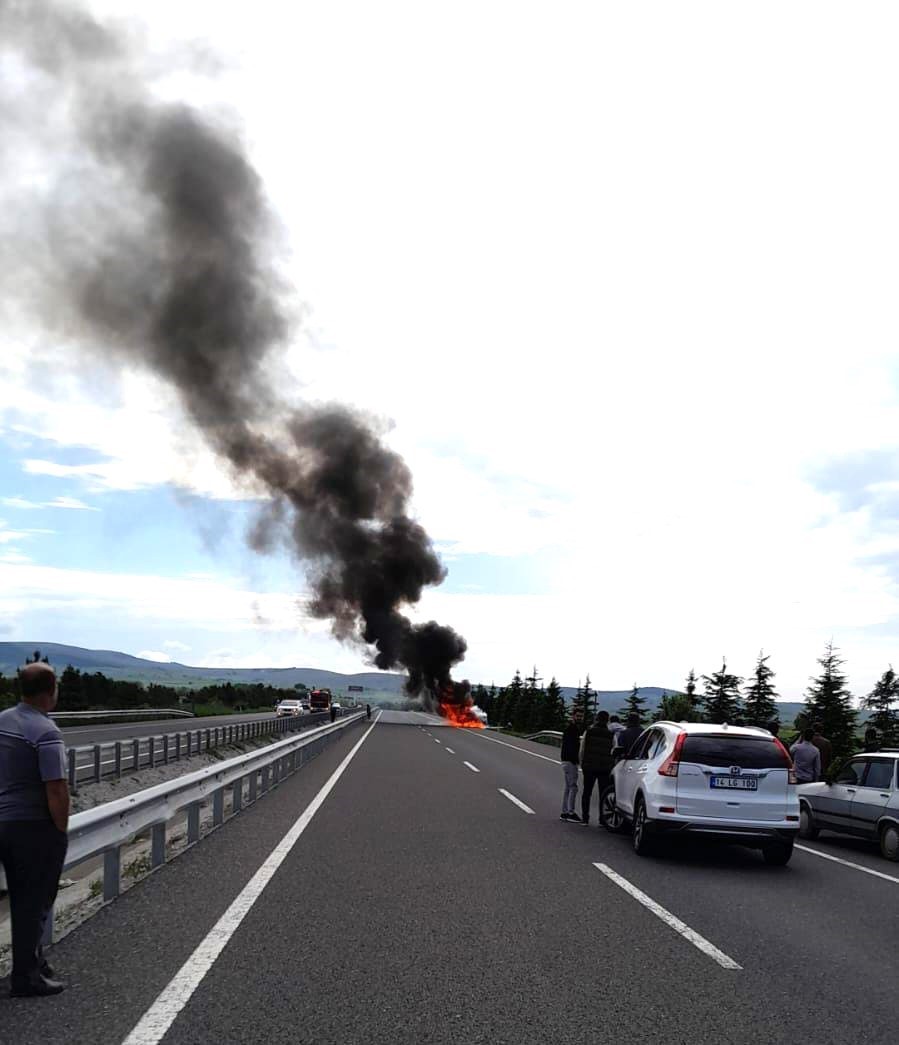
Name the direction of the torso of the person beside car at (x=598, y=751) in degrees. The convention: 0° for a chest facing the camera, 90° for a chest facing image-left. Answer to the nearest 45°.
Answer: approximately 180°

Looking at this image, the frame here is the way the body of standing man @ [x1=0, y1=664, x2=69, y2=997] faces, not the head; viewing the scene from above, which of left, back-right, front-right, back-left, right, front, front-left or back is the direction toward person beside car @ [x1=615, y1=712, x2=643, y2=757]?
front

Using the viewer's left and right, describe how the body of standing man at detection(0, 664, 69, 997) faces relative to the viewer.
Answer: facing away from the viewer and to the right of the viewer

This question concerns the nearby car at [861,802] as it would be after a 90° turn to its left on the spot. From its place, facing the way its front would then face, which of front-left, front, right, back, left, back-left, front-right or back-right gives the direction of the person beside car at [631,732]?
front-right

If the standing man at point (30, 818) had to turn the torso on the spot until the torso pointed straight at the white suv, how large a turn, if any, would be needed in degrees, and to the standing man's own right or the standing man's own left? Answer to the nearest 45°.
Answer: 0° — they already face it

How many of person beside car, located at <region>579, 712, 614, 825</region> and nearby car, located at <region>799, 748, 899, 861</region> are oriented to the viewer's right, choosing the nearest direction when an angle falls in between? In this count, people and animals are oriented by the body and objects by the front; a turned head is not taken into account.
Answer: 0

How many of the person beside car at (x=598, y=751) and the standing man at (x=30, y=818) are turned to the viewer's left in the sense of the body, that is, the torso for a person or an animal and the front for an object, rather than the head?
0

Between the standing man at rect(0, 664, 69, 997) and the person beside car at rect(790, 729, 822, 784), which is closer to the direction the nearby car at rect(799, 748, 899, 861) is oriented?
the person beside car

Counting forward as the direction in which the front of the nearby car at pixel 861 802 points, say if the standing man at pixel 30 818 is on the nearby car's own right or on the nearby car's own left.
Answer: on the nearby car's own left

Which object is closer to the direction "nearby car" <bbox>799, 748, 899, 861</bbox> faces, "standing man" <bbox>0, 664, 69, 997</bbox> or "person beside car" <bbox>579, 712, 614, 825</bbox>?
the person beside car

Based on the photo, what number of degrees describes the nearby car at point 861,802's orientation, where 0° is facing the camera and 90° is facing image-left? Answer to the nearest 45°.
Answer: approximately 135°

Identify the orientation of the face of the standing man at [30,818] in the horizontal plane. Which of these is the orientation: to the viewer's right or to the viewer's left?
to the viewer's right

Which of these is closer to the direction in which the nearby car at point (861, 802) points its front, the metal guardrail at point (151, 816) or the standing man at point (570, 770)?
the standing man
